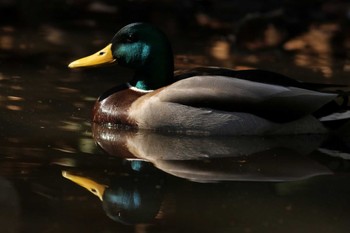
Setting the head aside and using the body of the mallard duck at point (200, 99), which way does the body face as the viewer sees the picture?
to the viewer's left
